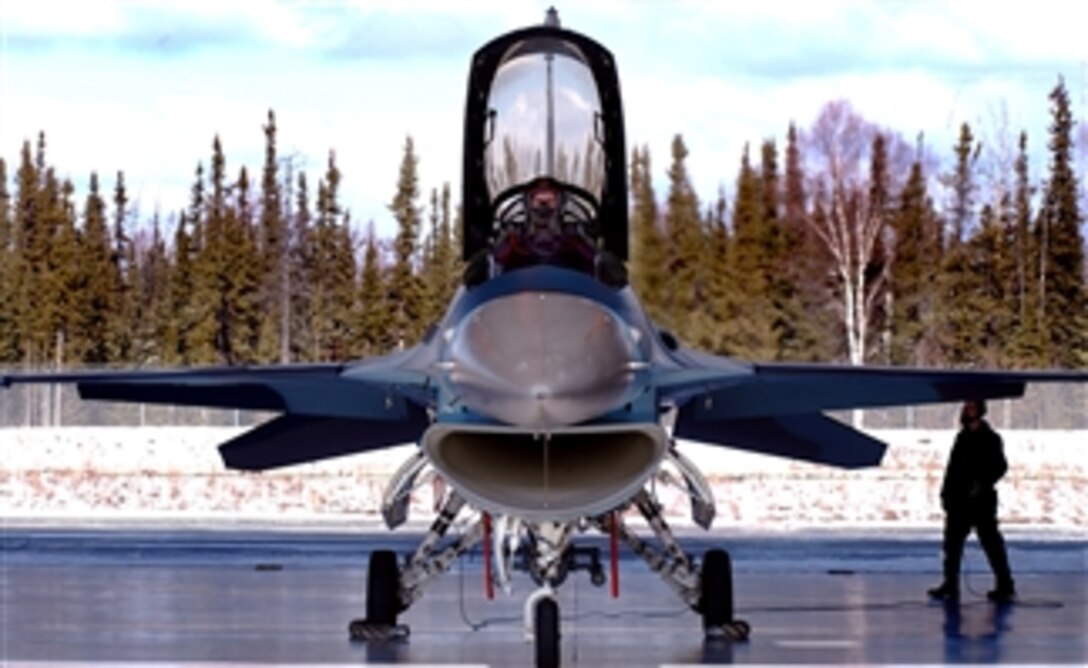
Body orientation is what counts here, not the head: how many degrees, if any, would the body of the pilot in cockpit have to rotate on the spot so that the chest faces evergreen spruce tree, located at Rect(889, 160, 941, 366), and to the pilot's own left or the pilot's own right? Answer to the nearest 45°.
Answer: approximately 180°

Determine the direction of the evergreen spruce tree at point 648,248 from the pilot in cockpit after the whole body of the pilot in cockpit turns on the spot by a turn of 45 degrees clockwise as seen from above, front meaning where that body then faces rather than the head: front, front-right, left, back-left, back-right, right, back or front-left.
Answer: back-right

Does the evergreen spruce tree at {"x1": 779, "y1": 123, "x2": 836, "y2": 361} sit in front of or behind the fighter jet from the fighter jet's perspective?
behind

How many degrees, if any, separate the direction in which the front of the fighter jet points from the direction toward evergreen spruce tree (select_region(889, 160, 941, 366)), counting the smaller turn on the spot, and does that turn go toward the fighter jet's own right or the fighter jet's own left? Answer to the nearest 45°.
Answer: approximately 180°

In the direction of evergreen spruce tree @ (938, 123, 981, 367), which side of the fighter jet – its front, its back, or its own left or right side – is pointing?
back

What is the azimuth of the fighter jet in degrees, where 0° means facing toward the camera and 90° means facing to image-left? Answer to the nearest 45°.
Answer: approximately 0°

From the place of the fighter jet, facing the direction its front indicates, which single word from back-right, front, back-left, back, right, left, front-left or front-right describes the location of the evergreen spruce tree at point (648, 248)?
back

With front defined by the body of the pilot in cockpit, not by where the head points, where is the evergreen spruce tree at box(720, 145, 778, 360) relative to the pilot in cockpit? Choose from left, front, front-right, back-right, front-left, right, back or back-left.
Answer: back

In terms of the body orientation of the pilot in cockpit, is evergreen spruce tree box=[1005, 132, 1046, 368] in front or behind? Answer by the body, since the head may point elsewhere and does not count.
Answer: behind

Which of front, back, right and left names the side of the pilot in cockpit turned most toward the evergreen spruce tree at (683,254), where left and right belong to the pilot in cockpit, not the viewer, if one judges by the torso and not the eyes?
back

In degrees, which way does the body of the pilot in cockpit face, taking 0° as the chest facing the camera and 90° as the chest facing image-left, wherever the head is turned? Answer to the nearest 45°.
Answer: approximately 0°
